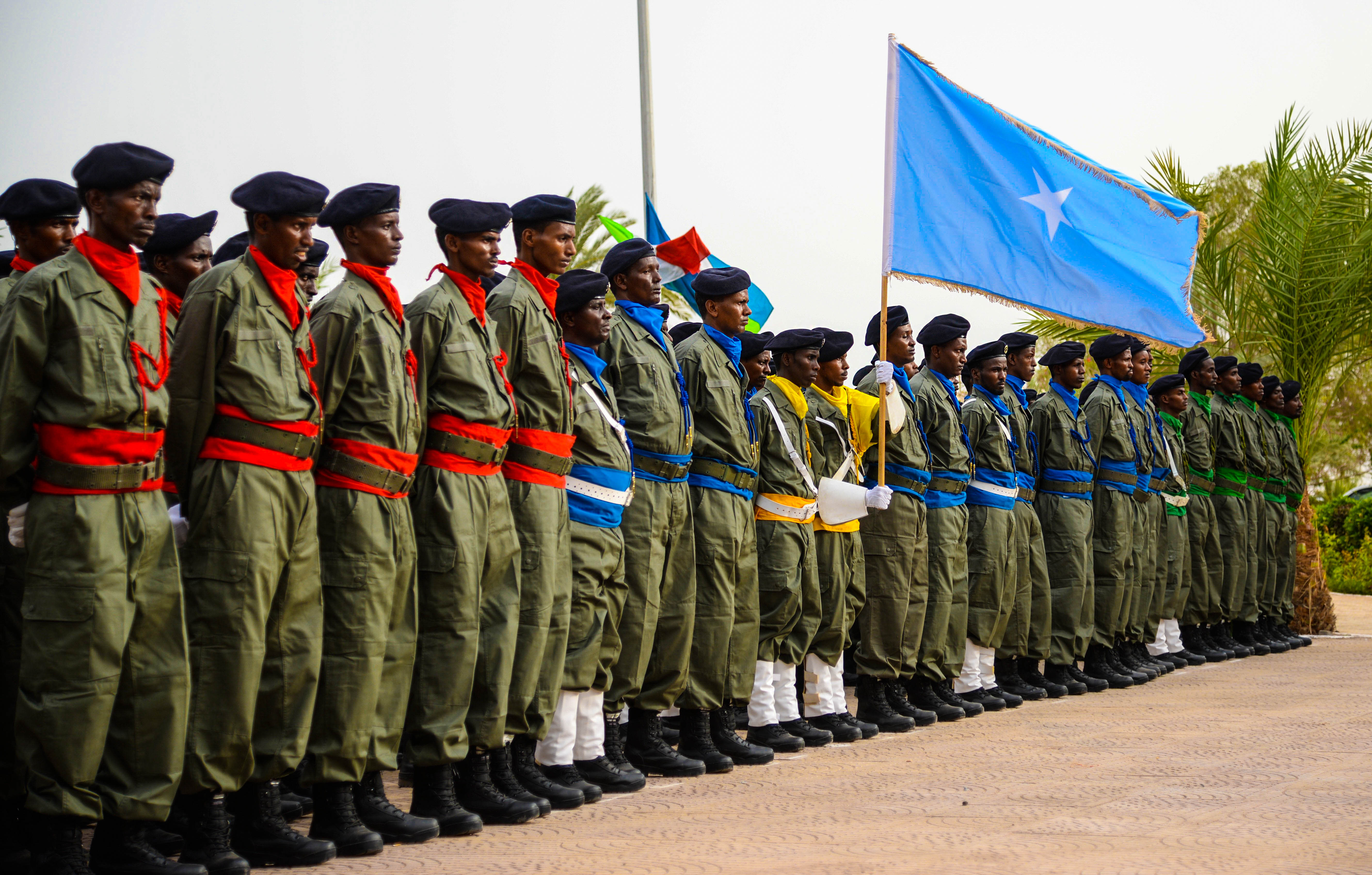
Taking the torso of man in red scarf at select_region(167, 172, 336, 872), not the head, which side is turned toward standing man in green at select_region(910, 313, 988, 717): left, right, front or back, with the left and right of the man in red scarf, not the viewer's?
left

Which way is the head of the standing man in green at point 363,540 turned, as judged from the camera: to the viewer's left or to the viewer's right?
to the viewer's right

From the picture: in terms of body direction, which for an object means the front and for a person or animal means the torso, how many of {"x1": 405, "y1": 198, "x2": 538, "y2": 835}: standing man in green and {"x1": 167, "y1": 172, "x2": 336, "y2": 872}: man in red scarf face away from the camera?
0

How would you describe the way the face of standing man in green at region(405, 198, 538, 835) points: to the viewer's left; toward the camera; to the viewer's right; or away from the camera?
to the viewer's right

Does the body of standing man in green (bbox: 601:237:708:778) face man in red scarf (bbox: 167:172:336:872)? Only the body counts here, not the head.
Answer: no

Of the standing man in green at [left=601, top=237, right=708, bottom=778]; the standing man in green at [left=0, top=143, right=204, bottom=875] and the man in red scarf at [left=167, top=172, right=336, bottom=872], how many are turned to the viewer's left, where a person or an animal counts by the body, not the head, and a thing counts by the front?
0

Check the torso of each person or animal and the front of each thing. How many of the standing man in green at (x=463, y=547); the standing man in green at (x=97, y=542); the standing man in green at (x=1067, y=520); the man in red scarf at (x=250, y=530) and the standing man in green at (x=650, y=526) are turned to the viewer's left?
0

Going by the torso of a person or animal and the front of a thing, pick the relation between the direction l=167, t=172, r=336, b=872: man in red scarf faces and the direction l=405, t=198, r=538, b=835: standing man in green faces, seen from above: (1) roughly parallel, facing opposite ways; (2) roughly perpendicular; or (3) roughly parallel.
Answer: roughly parallel

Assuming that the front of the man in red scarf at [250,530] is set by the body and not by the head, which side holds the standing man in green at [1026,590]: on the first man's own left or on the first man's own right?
on the first man's own left

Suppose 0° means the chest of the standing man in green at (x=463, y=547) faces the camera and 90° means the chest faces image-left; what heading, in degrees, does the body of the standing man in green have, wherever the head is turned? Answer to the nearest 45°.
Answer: approximately 315°

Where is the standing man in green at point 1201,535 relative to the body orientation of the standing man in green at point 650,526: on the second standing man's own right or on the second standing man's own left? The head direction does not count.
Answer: on the second standing man's own left

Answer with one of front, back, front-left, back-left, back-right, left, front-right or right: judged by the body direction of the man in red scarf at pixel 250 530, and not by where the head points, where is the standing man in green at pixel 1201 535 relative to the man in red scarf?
left

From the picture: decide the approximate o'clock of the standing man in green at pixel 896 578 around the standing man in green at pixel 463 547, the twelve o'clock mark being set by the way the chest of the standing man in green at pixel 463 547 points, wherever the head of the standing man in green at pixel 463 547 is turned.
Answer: the standing man in green at pixel 896 578 is roughly at 9 o'clock from the standing man in green at pixel 463 547.

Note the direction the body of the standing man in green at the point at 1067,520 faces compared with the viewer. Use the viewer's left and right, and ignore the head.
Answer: facing the viewer and to the right of the viewer

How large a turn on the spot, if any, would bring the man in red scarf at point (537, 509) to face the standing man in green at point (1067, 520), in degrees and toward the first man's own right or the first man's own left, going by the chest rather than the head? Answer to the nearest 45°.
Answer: approximately 90° to the first man's own left

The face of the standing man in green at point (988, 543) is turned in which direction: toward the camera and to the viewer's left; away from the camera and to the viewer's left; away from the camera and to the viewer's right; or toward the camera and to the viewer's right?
toward the camera and to the viewer's right

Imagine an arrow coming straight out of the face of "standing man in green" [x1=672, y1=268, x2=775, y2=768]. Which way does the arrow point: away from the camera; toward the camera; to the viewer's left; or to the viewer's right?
to the viewer's right

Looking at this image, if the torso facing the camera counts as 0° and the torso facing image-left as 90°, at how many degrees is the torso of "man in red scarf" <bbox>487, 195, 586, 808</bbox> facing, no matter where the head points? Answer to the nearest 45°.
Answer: approximately 315°

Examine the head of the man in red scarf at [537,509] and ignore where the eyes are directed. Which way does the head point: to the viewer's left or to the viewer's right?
to the viewer's right

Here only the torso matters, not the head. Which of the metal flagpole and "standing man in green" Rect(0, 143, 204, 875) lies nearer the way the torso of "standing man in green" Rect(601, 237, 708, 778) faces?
the standing man in green

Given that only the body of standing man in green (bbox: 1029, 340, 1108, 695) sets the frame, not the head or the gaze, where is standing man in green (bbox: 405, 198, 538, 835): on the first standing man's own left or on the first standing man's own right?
on the first standing man's own right
